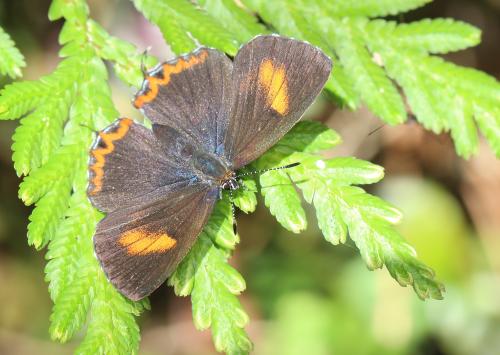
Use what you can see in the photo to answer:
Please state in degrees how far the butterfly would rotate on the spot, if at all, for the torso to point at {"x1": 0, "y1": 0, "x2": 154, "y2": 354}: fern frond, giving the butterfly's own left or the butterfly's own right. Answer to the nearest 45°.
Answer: approximately 135° to the butterfly's own right

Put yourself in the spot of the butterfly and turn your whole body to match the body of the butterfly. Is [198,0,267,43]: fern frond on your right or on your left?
on your left

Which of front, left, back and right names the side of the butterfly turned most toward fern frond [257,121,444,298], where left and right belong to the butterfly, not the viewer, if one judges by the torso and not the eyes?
front

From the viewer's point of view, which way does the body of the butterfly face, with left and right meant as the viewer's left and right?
facing the viewer and to the right of the viewer
